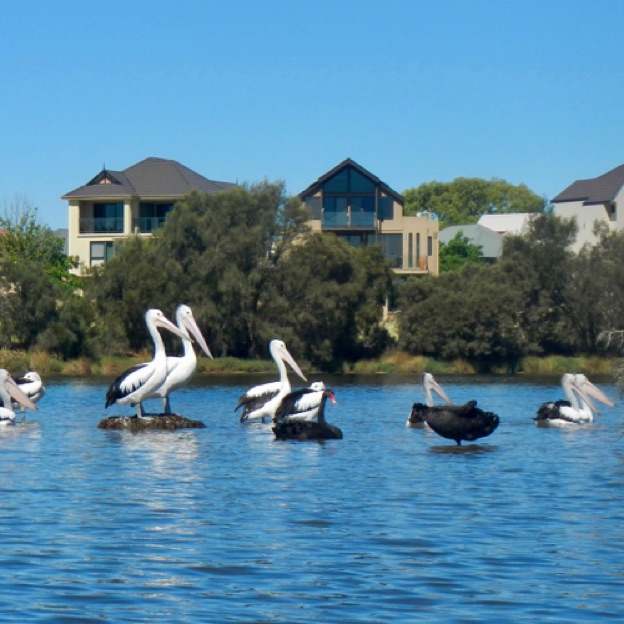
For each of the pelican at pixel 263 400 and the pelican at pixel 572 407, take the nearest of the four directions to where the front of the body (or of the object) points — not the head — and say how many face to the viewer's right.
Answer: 2

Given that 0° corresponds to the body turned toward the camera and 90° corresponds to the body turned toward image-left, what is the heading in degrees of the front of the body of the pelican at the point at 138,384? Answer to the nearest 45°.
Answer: approximately 270°

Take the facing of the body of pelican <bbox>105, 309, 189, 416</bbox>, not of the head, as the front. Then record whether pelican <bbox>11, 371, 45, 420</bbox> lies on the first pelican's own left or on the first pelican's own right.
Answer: on the first pelican's own left

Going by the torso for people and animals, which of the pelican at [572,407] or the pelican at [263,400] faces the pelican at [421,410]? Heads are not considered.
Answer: the pelican at [263,400]

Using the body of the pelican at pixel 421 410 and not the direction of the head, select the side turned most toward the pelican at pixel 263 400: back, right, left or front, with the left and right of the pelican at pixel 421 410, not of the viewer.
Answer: back

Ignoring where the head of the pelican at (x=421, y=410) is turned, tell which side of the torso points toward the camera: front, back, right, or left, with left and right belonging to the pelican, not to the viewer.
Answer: right

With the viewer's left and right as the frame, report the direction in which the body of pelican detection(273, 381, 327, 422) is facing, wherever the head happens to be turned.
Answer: facing to the right of the viewer

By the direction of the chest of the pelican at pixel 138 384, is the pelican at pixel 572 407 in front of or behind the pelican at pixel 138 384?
in front

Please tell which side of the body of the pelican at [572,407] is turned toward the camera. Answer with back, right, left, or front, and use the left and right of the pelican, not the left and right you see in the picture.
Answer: right

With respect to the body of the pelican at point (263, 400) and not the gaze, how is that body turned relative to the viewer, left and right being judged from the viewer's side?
facing to the right of the viewer
